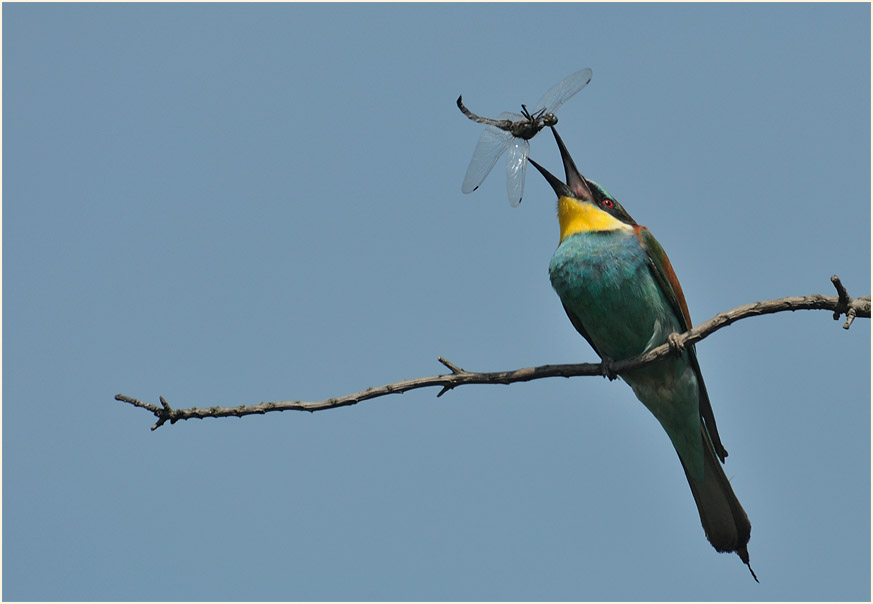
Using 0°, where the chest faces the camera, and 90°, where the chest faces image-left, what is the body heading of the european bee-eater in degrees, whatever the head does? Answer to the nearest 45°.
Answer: approximately 45°
